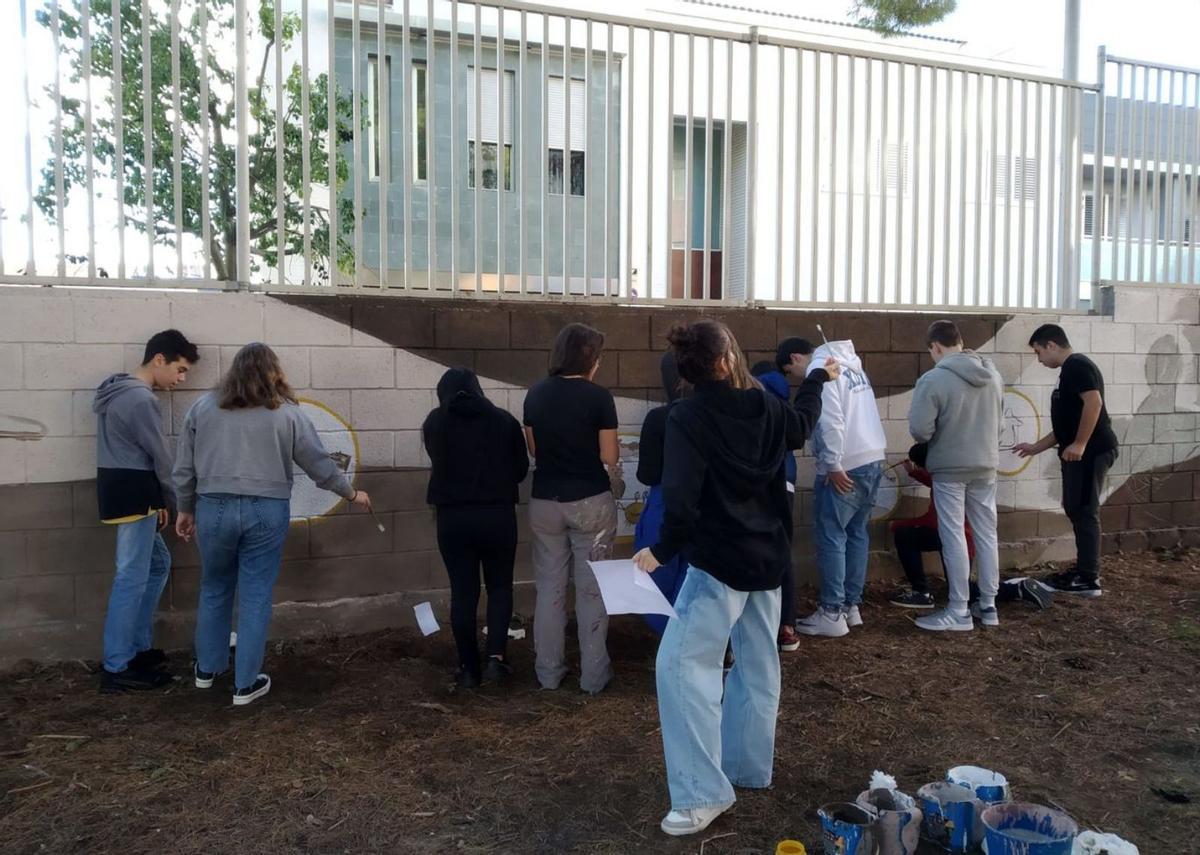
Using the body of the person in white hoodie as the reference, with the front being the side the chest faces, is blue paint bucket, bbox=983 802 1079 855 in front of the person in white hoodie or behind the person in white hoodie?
behind

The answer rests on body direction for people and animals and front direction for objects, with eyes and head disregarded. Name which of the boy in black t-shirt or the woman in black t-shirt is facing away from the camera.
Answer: the woman in black t-shirt

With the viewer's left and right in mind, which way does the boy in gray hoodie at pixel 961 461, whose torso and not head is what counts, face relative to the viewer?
facing away from the viewer and to the left of the viewer

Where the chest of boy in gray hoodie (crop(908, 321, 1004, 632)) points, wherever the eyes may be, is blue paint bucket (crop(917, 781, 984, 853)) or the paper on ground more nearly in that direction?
the paper on ground

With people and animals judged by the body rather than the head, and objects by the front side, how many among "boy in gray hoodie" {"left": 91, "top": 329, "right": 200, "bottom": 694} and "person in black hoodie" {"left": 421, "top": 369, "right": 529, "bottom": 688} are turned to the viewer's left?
0

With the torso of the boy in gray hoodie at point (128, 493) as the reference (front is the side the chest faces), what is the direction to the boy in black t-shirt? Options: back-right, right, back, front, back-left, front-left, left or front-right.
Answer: front

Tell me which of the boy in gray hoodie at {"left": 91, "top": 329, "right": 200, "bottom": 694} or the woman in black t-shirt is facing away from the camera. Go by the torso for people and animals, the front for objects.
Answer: the woman in black t-shirt

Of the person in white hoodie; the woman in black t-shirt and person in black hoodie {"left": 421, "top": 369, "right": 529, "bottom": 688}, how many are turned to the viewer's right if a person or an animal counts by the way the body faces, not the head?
0

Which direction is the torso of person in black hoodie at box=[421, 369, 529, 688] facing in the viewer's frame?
away from the camera

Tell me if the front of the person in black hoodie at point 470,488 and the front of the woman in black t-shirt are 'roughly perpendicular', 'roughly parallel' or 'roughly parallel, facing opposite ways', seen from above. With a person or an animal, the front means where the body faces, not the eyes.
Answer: roughly parallel

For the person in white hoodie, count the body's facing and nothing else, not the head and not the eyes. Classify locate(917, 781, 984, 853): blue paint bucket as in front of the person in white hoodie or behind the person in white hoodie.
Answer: behind

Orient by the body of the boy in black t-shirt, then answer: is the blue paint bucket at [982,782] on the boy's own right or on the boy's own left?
on the boy's own left

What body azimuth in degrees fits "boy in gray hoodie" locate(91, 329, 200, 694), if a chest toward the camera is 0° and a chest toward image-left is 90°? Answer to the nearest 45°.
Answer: approximately 270°
